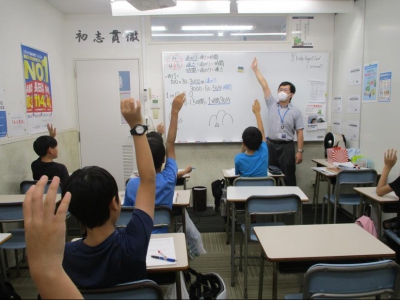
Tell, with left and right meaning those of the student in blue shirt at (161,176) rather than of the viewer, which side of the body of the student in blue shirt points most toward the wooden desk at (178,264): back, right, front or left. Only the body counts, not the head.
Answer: back

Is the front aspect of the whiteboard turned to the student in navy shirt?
yes

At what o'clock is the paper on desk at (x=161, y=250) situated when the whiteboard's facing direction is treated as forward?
The paper on desk is roughly at 12 o'clock from the whiteboard.

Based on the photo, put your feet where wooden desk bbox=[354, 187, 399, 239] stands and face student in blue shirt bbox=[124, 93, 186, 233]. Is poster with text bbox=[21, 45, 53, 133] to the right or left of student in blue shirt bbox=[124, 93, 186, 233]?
right

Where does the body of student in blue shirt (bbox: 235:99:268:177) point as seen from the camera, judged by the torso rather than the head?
away from the camera

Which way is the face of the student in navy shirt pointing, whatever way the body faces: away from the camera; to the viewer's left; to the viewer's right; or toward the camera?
away from the camera

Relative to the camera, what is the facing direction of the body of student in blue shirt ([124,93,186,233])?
away from the camera

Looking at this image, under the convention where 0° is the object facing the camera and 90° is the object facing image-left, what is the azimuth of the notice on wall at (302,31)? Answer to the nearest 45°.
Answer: approximately 0°

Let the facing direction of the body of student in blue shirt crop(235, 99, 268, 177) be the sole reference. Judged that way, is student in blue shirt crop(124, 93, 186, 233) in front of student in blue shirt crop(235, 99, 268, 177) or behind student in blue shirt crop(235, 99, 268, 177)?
behind

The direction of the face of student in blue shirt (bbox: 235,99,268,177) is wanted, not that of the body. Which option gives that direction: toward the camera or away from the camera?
away from the camera
